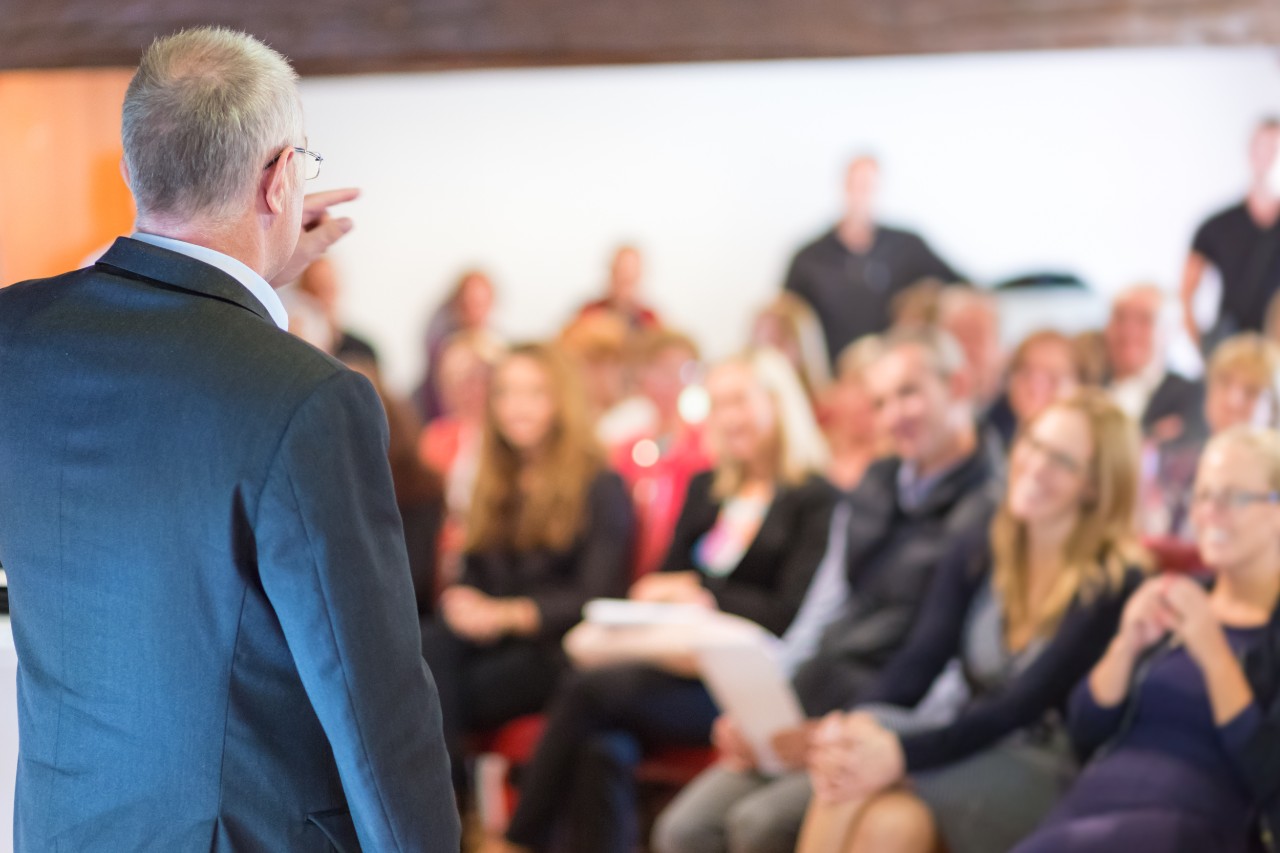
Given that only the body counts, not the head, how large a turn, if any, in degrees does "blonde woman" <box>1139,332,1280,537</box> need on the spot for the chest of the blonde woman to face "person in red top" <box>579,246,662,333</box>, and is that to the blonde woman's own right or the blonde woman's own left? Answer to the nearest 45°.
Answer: approximately 90° to the blonde woman's own right

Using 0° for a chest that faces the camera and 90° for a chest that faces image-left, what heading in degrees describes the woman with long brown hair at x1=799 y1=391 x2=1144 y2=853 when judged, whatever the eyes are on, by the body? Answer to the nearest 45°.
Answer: approximately 45°

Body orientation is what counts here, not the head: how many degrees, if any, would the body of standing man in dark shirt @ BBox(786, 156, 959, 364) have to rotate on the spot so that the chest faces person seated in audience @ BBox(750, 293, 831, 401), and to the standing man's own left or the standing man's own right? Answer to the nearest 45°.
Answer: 0° — they already face them

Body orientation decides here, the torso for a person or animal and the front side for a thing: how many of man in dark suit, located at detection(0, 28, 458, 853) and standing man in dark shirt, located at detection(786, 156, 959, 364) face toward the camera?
1

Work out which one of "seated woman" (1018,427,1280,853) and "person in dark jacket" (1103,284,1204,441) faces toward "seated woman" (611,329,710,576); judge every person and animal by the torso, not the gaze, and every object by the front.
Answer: the person in dark jacket

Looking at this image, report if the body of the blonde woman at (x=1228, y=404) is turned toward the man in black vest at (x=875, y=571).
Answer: yes

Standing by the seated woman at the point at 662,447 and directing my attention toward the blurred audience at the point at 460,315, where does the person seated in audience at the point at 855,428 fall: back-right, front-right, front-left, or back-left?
back-right

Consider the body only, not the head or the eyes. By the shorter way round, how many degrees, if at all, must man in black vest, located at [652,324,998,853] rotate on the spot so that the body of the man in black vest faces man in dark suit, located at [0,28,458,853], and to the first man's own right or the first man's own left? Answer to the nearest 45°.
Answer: approximately 45° to the first man's own left
